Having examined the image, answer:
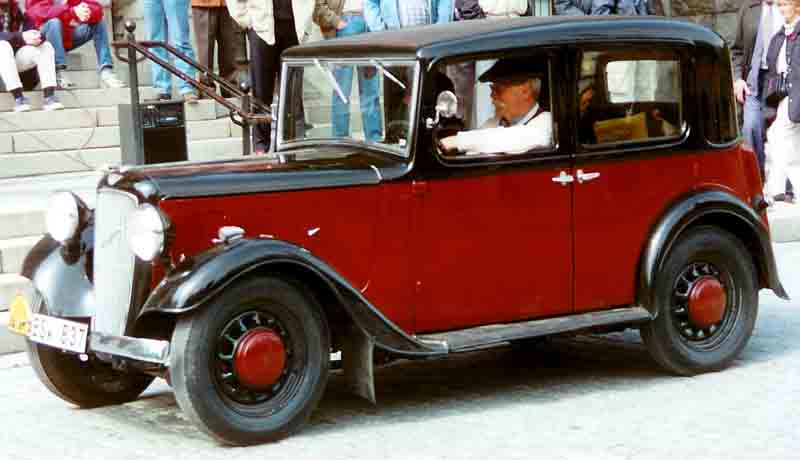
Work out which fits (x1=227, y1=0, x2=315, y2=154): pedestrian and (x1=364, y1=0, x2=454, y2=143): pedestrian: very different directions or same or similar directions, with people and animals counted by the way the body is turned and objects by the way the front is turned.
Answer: same or similar directions

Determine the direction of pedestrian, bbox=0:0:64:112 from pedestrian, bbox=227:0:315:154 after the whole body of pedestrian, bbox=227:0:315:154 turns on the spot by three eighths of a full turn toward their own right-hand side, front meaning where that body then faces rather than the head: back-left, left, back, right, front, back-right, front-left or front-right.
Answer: front

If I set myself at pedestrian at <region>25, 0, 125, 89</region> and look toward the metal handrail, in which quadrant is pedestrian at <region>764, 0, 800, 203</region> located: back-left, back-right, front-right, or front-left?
front-left

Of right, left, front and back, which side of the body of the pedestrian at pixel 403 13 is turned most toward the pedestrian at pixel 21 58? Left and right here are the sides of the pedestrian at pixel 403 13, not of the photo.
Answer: right

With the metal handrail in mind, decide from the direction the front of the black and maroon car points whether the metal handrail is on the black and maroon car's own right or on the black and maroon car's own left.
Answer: on the black and maroon car's own right

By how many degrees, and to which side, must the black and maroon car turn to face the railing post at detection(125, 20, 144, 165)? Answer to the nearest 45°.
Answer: approximately 90° to its right

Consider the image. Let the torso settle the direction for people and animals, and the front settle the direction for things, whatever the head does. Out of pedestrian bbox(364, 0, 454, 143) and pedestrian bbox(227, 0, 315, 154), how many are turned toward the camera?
2

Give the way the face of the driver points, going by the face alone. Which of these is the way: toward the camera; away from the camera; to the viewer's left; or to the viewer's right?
to the viewer's left

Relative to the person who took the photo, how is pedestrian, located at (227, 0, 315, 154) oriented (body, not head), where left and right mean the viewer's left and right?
facing the viewer

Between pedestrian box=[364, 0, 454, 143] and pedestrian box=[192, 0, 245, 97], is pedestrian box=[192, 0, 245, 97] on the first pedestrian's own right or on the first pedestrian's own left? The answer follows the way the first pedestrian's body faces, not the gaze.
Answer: on the first pedestrian's own right

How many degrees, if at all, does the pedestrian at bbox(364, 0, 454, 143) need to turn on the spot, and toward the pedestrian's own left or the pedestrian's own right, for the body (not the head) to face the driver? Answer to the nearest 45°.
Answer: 0° — they already face them

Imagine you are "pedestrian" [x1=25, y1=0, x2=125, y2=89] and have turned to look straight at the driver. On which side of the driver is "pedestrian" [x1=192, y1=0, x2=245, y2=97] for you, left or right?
left

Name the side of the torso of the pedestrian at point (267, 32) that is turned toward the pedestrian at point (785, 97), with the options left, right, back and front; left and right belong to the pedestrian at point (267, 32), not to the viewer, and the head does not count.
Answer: left
